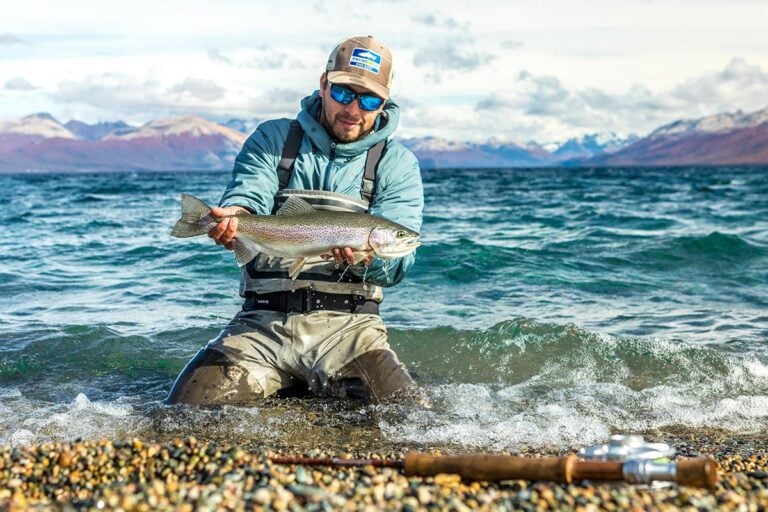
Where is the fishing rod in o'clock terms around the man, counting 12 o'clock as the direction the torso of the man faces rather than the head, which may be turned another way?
The fishing rod is roughly at 11 o'clock from the man.

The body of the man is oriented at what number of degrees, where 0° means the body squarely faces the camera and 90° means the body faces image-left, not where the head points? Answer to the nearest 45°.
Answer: approximately 0°
